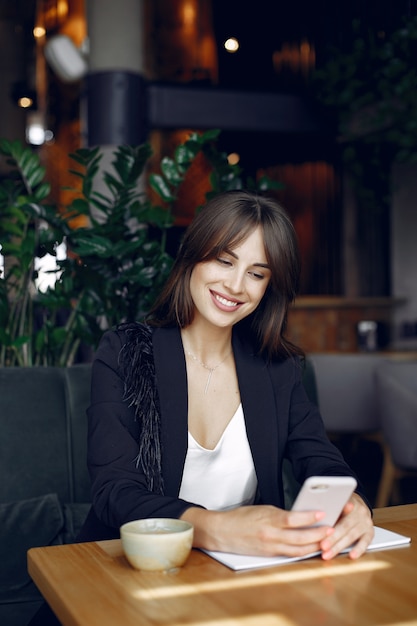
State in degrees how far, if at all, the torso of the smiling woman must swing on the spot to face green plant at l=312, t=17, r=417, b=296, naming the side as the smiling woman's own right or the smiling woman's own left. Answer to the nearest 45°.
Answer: approximately 135° to the smiling woman's own left

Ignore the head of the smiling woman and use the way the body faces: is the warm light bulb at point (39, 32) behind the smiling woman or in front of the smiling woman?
behind

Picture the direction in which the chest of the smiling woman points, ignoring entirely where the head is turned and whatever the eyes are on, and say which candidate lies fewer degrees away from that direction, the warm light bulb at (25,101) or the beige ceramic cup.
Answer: the beige ceramic cup

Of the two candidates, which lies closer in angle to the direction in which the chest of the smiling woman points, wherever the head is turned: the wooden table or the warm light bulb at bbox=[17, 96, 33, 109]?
the wooden table

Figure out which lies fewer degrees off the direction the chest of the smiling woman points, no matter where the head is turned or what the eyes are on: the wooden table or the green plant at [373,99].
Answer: the wooden table

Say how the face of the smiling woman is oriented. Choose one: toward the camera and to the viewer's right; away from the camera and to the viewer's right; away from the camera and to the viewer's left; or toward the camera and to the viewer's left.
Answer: toward the camera and to the viewer's right

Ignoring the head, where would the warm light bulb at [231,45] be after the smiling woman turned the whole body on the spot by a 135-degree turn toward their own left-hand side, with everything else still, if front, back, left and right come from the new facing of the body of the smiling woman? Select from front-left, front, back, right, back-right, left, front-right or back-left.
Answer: front

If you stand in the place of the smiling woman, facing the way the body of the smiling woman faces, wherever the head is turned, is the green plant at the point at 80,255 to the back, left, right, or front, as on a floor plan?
back

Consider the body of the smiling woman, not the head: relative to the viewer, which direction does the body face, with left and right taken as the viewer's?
facing the viewer and to the right of the viewer
